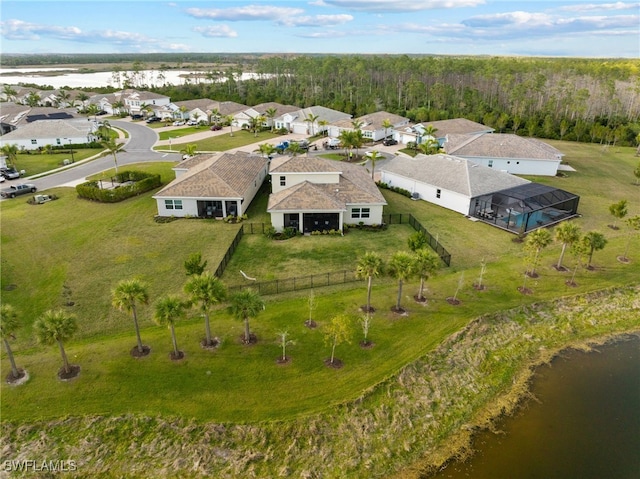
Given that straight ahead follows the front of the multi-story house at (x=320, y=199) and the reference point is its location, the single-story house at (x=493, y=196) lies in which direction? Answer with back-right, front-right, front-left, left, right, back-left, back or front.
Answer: right

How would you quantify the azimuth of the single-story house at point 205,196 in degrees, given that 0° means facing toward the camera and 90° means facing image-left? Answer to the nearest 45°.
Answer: approximately 180°

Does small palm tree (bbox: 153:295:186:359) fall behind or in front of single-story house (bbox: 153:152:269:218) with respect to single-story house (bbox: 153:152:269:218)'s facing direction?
behind

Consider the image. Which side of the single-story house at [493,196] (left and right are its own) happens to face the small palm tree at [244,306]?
left

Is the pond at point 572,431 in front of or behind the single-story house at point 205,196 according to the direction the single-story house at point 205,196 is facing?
behind

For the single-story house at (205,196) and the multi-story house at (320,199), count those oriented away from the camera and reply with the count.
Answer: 2

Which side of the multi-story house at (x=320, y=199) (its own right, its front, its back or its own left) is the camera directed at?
back

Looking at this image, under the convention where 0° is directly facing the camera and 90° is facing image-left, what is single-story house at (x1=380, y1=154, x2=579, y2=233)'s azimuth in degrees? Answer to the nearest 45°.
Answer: approximately 135°

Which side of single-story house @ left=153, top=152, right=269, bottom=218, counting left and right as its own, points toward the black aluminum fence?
back

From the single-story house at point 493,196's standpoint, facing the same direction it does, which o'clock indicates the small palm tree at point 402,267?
The small palm tree is roughly at 8 o'clock from the single-story house.
